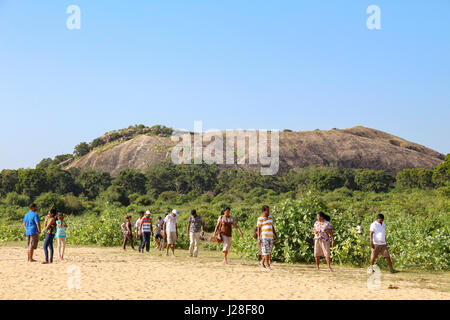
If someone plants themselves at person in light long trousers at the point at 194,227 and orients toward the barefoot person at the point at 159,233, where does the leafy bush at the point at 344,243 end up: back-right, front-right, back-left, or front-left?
back-right

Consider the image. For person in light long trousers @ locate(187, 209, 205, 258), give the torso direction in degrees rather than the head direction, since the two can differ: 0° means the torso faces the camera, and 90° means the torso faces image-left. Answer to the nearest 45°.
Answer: approximately 0°

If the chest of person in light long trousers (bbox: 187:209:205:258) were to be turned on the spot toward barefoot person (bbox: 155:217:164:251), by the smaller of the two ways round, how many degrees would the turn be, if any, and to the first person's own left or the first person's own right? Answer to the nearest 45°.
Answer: approximately 180°

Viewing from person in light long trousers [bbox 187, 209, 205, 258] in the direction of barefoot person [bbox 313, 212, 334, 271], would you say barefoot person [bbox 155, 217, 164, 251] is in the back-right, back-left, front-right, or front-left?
back-left

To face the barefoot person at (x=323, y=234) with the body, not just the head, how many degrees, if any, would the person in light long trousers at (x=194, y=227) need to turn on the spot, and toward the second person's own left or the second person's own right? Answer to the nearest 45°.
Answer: approximately 45° to the second person's own left

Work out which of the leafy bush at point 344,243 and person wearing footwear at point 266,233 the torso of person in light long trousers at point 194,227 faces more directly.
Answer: the person wearing footwear

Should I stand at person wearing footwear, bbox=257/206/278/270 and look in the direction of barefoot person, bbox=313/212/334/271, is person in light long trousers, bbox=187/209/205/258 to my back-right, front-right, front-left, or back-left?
back-left

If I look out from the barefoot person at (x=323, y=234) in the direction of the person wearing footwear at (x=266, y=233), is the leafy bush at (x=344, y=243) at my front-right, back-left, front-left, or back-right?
back-right

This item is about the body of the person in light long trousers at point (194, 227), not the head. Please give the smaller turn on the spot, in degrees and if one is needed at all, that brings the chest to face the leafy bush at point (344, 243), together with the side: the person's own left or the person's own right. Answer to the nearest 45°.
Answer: approximately 90° to the person's own left
